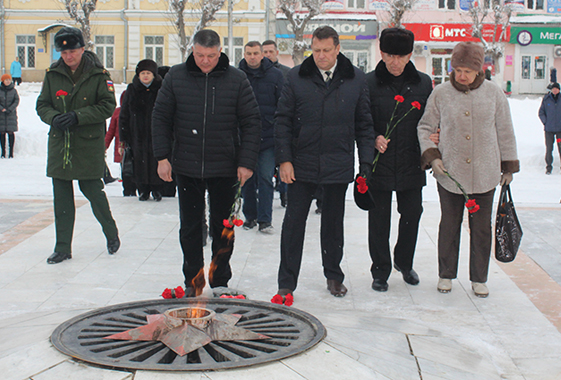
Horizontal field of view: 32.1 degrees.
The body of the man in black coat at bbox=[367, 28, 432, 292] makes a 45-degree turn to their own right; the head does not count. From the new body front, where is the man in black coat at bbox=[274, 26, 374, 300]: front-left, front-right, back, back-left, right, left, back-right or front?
front

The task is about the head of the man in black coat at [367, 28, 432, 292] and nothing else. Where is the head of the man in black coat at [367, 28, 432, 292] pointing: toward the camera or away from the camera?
toward the camera

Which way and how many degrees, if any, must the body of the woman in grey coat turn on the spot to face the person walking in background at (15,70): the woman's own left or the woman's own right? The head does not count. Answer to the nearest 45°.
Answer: approximately 135° to the woman's own right

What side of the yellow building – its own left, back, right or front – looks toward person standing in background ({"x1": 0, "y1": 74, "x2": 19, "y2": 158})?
front

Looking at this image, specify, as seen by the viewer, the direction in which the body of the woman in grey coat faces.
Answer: toward the camera

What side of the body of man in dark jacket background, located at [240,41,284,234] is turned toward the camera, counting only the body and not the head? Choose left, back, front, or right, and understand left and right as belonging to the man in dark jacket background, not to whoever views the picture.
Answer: front

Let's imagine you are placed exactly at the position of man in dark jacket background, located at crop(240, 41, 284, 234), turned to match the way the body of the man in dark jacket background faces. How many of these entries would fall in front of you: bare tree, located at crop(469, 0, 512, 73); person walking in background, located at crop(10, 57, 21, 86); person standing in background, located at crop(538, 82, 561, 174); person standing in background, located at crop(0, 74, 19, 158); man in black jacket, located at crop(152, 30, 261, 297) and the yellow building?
1

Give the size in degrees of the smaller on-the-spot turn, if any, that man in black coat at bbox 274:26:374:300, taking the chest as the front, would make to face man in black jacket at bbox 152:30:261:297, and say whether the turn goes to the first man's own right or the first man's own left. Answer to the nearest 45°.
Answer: approximately 90° to the first man's own right

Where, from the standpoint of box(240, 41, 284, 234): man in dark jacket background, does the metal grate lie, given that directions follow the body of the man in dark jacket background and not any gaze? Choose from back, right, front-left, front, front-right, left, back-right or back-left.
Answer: front

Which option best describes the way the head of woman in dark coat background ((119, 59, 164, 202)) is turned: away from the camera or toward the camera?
toward the camera

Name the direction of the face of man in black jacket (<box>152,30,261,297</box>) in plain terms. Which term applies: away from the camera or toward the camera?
toward the camera

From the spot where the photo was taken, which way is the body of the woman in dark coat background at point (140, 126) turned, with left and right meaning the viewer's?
facing the viewer

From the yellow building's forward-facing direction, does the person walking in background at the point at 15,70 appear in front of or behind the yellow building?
in front
